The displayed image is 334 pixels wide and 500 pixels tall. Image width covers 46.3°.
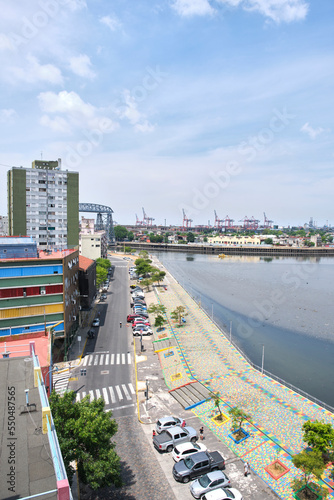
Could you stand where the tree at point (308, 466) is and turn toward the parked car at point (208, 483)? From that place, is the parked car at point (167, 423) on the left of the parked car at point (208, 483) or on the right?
right

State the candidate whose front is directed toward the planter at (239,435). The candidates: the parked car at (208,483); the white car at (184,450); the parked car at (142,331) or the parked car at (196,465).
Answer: the white car

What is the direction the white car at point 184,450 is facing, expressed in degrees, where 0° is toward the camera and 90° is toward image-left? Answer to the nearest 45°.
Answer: approximately 225°

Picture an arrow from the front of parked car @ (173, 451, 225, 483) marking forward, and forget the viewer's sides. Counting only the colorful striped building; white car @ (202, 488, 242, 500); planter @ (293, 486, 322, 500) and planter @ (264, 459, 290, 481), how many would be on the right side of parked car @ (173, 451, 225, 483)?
1
